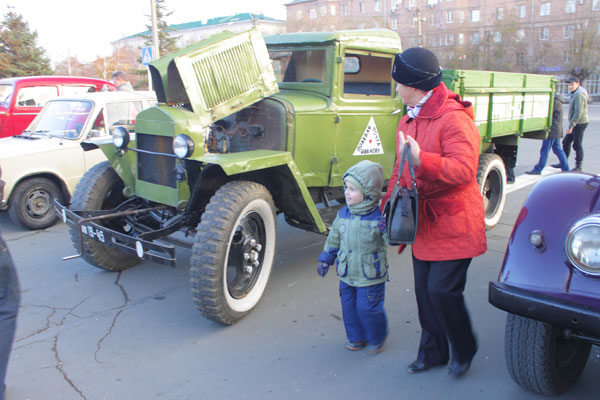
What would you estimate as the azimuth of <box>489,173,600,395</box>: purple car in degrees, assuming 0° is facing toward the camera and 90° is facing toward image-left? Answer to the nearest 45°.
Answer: approximately 45°

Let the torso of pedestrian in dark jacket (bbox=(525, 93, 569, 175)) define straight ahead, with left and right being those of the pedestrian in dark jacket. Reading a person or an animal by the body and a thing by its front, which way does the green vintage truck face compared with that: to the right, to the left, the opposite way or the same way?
to the left

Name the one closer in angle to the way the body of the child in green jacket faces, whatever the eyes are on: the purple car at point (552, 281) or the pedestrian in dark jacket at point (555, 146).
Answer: the purple car

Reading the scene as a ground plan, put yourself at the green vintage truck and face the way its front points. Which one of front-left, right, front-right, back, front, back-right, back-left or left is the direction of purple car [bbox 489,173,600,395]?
left

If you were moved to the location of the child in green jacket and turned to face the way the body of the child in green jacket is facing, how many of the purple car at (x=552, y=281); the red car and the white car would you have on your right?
2

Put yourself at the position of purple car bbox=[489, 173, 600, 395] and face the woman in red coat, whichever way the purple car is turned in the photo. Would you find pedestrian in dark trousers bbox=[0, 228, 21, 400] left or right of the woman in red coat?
left

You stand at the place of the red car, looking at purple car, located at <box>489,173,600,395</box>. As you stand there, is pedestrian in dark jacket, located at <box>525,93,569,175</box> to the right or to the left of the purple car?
left

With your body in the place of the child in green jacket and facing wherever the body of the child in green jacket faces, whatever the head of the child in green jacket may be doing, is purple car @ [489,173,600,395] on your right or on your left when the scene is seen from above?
on your left

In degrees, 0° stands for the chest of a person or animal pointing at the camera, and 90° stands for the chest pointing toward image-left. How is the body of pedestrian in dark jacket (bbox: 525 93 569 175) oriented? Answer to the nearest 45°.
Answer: approximately 90°

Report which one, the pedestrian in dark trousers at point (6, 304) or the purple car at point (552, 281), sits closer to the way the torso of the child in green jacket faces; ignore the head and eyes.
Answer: the pedestrian in dark trousers
